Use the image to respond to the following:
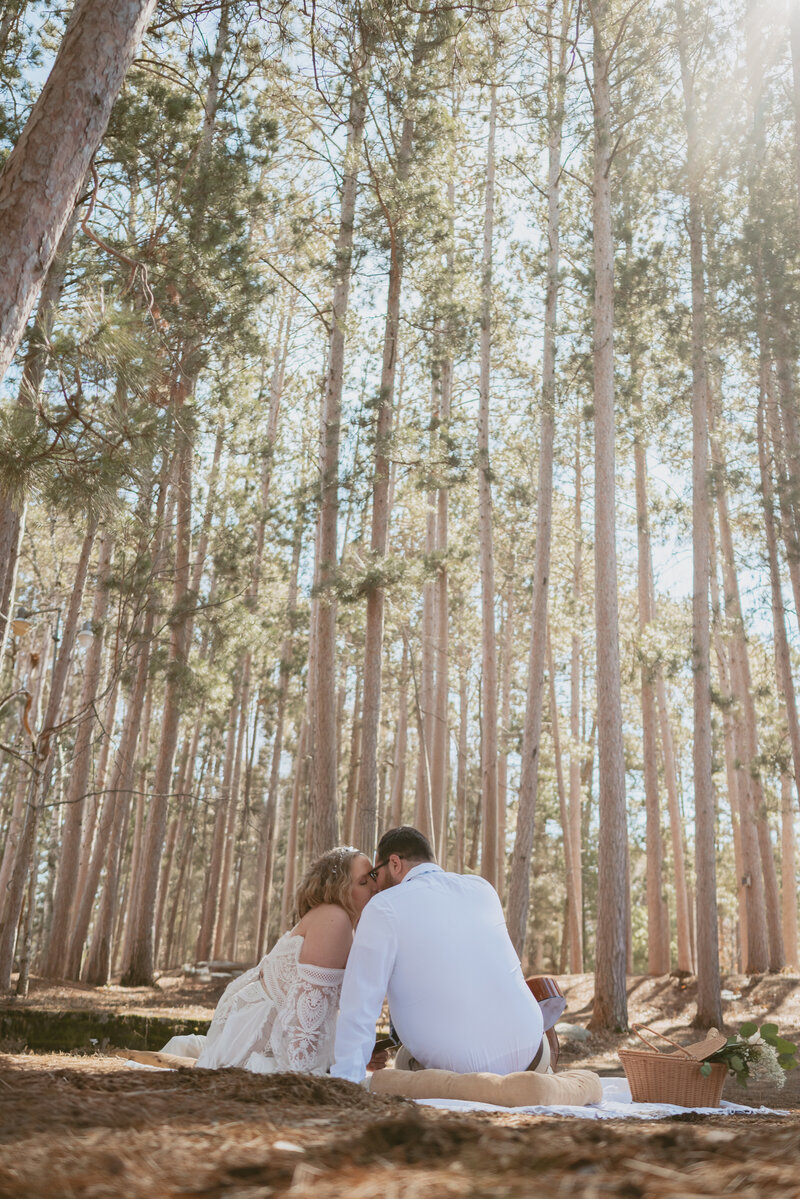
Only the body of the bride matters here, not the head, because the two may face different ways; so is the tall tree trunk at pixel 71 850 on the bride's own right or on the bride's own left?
on the bride's own left

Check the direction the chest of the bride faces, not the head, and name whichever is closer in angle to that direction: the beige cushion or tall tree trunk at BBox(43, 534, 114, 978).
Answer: the beige cushion

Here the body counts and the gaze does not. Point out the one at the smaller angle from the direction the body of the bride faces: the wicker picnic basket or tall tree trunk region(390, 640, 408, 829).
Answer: the wicker picnic basket

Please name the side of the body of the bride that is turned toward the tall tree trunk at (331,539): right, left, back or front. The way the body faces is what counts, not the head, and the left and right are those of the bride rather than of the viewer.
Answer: left

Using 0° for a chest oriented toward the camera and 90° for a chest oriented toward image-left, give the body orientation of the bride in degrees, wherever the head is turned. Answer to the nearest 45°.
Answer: approximately 270°

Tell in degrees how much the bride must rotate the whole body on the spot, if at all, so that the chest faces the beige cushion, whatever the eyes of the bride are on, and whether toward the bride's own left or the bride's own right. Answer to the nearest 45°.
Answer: approximately 45° to the bride's own right

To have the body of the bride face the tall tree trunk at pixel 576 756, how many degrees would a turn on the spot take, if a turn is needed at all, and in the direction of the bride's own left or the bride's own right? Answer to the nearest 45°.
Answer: approximately 90° to the bride's own left
